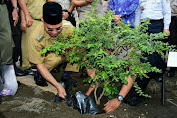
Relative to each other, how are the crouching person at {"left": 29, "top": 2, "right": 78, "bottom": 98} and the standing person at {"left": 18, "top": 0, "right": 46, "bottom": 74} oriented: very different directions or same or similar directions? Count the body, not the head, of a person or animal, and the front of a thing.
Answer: same or similar directions

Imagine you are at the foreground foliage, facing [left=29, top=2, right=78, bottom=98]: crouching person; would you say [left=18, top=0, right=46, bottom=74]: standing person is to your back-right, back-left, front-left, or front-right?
front-right

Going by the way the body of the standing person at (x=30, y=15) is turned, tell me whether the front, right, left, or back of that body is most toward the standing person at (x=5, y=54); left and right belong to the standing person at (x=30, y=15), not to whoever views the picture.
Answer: right

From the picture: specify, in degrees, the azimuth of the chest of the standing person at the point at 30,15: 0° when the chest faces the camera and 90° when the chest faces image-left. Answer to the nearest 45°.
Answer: approximately 315°

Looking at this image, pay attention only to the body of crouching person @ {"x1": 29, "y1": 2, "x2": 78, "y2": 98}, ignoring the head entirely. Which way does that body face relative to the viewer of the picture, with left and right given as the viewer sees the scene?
facing the viewer and to the right of the viewer

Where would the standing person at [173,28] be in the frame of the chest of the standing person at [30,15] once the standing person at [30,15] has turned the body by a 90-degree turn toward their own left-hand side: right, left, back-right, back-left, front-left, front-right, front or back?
front-right

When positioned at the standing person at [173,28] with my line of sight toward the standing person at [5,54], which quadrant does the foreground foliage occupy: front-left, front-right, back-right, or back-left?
front-left

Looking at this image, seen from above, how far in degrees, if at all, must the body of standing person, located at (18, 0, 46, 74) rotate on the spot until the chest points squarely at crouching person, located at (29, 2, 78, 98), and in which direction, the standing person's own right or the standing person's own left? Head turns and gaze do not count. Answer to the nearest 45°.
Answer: approximately 45° to the standing person's own left

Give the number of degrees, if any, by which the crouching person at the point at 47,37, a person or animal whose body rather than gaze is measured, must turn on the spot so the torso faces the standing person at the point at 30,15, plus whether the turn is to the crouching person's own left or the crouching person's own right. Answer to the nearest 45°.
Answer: approximately 135° to the crouching person's own left

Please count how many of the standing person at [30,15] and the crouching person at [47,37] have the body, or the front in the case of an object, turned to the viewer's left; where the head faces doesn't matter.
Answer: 0

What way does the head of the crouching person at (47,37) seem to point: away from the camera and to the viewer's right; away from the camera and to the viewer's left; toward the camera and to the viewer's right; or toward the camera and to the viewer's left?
toward the camera and to the viewer's right
